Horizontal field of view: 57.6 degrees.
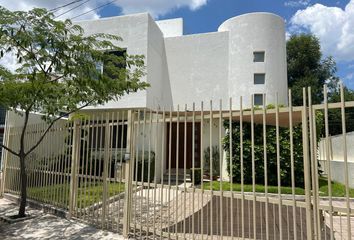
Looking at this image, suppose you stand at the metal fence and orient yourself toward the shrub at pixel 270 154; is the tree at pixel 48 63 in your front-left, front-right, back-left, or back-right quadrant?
back-left

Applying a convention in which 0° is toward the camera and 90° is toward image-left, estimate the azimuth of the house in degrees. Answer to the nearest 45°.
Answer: approximately 0°

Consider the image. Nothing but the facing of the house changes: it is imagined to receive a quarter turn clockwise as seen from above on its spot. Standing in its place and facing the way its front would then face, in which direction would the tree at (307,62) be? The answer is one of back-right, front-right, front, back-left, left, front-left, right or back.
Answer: back-right

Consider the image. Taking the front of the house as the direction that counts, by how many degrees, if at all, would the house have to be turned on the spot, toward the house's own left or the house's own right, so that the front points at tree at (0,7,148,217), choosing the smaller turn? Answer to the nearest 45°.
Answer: approximately 45° to the house's own right

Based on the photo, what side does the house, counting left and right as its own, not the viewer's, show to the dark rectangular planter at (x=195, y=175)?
front

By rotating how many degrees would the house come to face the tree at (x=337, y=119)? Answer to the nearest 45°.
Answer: approximately 135° to its left

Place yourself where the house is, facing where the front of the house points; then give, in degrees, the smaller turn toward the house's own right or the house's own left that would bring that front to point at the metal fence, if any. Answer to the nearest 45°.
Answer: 0° — it already faces it

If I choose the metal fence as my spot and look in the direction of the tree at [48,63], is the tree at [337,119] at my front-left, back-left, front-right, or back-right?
back-right
